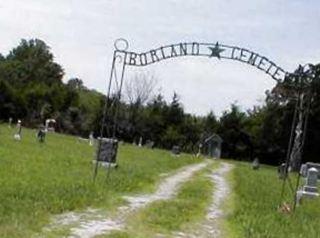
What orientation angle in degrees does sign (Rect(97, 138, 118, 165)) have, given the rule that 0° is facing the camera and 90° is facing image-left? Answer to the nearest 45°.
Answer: approximately 0°

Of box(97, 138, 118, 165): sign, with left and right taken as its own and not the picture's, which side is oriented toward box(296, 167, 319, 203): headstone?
left
